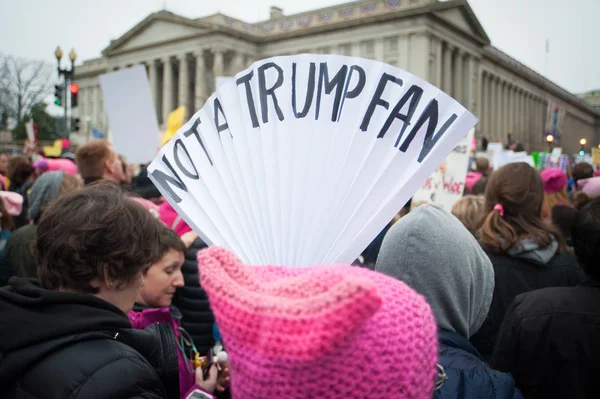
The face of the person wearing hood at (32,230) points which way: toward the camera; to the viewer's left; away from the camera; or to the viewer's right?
away from the camera

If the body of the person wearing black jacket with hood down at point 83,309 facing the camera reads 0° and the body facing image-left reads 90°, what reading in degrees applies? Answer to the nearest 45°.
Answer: approximately 225°

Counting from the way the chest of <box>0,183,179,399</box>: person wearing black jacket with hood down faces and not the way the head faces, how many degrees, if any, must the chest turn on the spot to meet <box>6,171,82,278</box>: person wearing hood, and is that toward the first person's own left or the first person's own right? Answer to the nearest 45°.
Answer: approximately 45° to the first person's own left

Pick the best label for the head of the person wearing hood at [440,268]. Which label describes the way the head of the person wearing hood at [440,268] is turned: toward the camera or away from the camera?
away from the camera

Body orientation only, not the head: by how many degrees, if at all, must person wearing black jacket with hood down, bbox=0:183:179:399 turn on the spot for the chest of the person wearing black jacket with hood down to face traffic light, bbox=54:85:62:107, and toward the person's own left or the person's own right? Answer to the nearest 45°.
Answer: approximately 45° to the person's own left

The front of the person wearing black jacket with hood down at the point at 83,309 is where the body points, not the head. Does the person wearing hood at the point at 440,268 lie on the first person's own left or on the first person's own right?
on the first person's own right

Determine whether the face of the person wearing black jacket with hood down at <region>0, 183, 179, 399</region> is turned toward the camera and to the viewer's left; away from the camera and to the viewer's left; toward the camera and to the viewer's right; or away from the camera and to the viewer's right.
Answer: away from the camera and to the viewer's right
